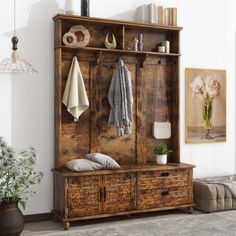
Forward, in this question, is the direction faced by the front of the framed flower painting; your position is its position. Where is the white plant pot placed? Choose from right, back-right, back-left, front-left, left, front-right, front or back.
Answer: right

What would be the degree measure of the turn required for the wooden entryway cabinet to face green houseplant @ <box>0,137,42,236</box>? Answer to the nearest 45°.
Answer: approximately 90° to its right

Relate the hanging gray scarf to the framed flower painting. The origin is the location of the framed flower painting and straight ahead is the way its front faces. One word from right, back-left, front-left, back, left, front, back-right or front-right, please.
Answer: right

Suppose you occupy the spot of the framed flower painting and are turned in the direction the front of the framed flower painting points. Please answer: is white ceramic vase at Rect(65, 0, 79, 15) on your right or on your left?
on your right

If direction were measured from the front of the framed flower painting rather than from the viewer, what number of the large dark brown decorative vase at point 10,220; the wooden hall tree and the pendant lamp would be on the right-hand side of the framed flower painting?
3

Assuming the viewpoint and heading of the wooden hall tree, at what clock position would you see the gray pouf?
The gray pouf is roughly at 10 o'clock from the wooden hall tree.

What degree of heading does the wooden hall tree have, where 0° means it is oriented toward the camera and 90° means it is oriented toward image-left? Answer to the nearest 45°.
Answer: approximately 315°

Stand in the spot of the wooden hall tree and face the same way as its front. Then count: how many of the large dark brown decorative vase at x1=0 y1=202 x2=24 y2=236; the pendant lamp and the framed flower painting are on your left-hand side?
1

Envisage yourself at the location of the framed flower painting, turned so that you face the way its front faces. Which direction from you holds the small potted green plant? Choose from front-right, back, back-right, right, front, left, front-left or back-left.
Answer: right

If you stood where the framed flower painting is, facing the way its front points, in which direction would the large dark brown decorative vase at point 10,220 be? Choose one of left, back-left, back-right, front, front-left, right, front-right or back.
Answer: right
